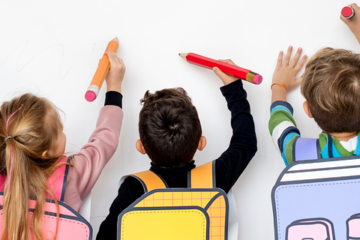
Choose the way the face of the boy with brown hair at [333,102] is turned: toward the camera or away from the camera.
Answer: away from the camera

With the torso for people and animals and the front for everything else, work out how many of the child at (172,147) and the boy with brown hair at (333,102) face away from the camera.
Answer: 2

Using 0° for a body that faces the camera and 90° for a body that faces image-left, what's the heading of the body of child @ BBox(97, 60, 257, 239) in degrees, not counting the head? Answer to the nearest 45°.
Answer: approximately 180°

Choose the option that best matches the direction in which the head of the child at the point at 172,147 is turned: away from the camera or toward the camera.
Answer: away from the camera

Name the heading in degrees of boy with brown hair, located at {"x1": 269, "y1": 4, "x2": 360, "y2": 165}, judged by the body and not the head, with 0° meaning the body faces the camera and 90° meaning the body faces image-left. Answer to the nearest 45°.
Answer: approximately 180°

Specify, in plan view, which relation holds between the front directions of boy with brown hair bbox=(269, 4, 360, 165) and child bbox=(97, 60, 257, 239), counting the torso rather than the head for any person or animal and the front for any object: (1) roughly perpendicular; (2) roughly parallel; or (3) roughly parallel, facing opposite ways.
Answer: roughly parallel
